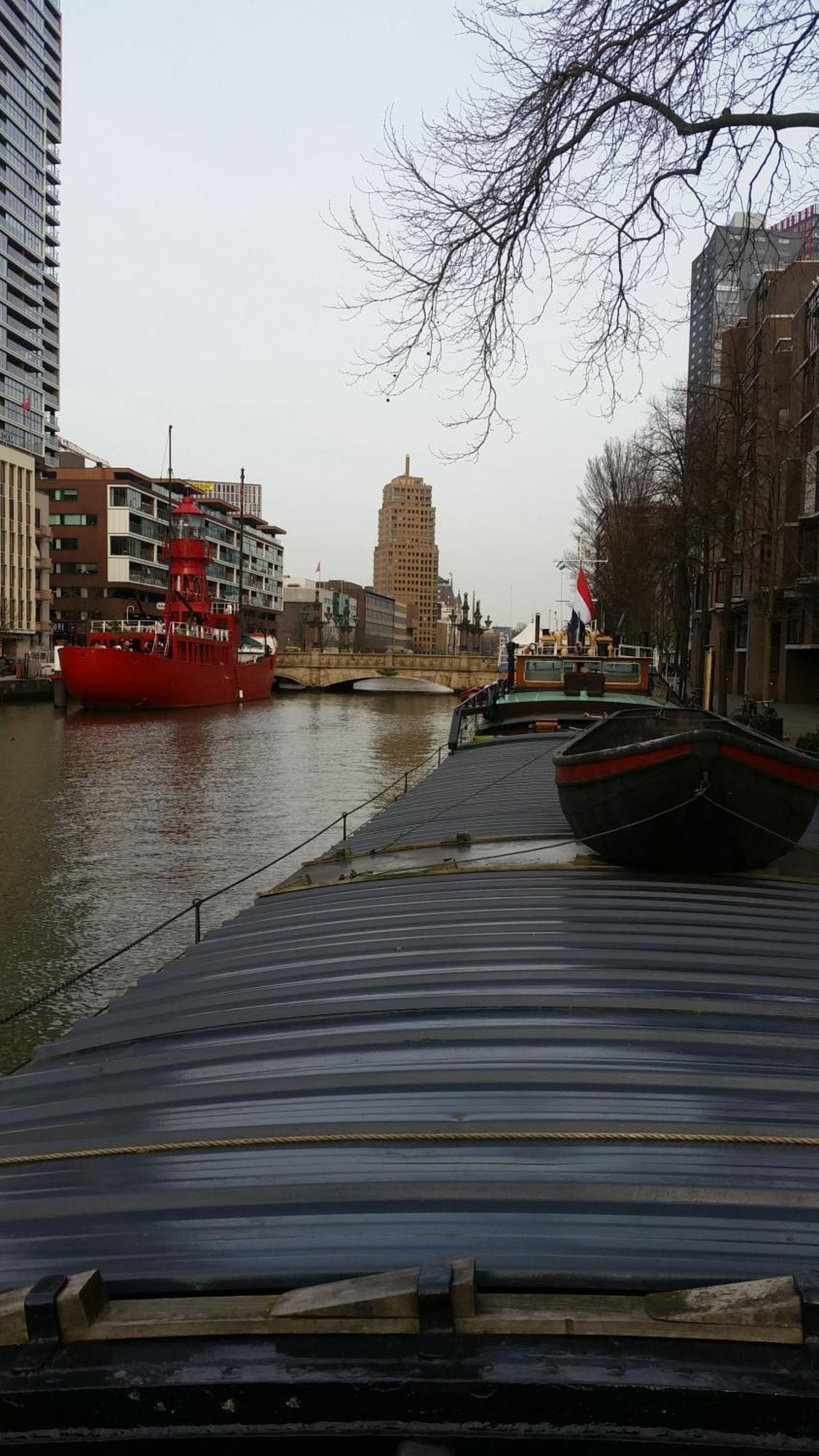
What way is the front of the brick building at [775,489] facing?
to the viewer's left
